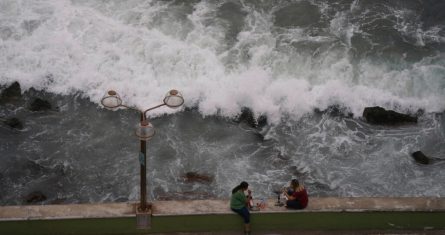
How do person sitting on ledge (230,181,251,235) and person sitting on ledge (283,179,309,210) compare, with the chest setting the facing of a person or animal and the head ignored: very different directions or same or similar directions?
very different directions

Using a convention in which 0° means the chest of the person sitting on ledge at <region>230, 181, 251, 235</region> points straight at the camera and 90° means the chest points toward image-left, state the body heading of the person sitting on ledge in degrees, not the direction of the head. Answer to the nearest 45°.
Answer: approximately 270°

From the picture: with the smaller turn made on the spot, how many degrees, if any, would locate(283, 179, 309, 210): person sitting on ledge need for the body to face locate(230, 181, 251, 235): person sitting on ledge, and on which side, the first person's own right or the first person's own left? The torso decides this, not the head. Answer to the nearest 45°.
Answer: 0° — they already face them

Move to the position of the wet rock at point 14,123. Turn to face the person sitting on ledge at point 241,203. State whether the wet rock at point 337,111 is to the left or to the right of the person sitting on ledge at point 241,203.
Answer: left

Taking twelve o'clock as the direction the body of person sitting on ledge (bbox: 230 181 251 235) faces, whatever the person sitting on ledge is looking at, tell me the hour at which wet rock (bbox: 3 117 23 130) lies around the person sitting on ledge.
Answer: The wet rock is roughly at 7 o'clock from the person sitting on ledge.

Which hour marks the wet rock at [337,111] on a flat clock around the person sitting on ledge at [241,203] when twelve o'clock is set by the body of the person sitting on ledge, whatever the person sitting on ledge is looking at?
The wet rock is roughly at 10 o'clock from the person sitting on ledge.

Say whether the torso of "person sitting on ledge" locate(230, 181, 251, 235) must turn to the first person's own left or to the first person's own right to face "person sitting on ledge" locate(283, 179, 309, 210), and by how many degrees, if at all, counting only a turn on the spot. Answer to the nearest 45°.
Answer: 0° — they already face them

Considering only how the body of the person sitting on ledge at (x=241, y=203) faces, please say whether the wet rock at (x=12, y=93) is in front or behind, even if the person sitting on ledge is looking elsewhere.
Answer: behind

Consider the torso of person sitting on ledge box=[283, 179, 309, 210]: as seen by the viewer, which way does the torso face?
to the viewer's left

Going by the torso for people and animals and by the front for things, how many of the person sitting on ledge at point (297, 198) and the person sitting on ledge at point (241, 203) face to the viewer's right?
1
